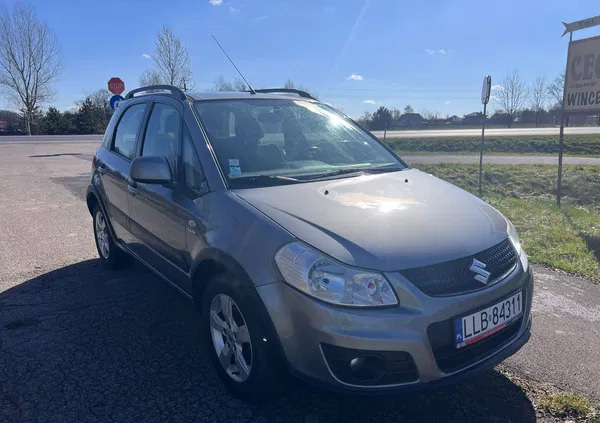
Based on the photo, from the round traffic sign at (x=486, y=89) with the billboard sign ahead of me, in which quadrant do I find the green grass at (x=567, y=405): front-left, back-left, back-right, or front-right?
front-right

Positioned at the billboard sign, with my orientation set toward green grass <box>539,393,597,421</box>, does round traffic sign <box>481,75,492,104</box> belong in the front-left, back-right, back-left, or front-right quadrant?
back-right

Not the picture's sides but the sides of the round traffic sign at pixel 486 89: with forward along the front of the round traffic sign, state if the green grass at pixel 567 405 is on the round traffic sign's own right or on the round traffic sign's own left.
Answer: on the round traffic sign's own left

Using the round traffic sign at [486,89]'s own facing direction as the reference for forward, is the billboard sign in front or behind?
behind

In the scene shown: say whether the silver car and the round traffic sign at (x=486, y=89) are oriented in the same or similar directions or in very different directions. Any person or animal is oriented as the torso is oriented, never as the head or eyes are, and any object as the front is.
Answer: very different directions

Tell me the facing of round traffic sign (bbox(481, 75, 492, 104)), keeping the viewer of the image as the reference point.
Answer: facing to the left of the viewer

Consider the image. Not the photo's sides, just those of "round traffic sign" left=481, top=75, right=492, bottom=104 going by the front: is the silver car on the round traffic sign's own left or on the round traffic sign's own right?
on the round traffic sign's own left

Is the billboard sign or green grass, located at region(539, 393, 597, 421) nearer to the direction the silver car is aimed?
the green grass

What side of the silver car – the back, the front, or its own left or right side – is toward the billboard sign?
left

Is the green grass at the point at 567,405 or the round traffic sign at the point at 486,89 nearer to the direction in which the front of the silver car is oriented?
the green grass

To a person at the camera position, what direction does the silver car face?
facing the viewer and to the right of the viewer
